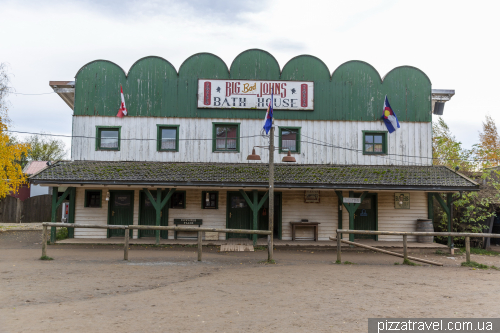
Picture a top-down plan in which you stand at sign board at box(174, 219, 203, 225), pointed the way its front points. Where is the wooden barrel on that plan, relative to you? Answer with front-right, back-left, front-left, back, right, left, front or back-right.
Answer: left

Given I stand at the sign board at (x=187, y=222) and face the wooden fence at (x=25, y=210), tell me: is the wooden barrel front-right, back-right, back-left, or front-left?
back-right

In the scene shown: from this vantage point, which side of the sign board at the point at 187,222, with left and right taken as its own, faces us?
front

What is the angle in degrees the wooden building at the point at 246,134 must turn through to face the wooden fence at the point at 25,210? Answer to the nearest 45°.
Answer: approximately 135° to its right

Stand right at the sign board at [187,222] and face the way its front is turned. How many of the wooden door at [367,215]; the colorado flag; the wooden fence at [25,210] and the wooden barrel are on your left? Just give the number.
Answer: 3

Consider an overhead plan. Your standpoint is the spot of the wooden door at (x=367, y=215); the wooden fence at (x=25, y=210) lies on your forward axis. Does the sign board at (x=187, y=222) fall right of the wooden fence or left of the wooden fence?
left

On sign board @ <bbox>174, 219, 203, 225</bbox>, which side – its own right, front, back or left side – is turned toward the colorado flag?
left

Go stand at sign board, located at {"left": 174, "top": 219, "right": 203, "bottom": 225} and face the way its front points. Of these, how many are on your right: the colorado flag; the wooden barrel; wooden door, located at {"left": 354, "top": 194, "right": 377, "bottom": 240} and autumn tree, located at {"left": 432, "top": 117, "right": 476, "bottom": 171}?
0

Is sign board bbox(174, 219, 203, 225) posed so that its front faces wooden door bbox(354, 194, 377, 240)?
no

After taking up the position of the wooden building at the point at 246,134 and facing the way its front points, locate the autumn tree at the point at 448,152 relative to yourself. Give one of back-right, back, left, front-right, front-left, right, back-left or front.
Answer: back-left

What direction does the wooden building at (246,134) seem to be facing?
toward the camera

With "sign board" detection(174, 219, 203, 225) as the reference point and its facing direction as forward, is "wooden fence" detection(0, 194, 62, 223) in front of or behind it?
behind
